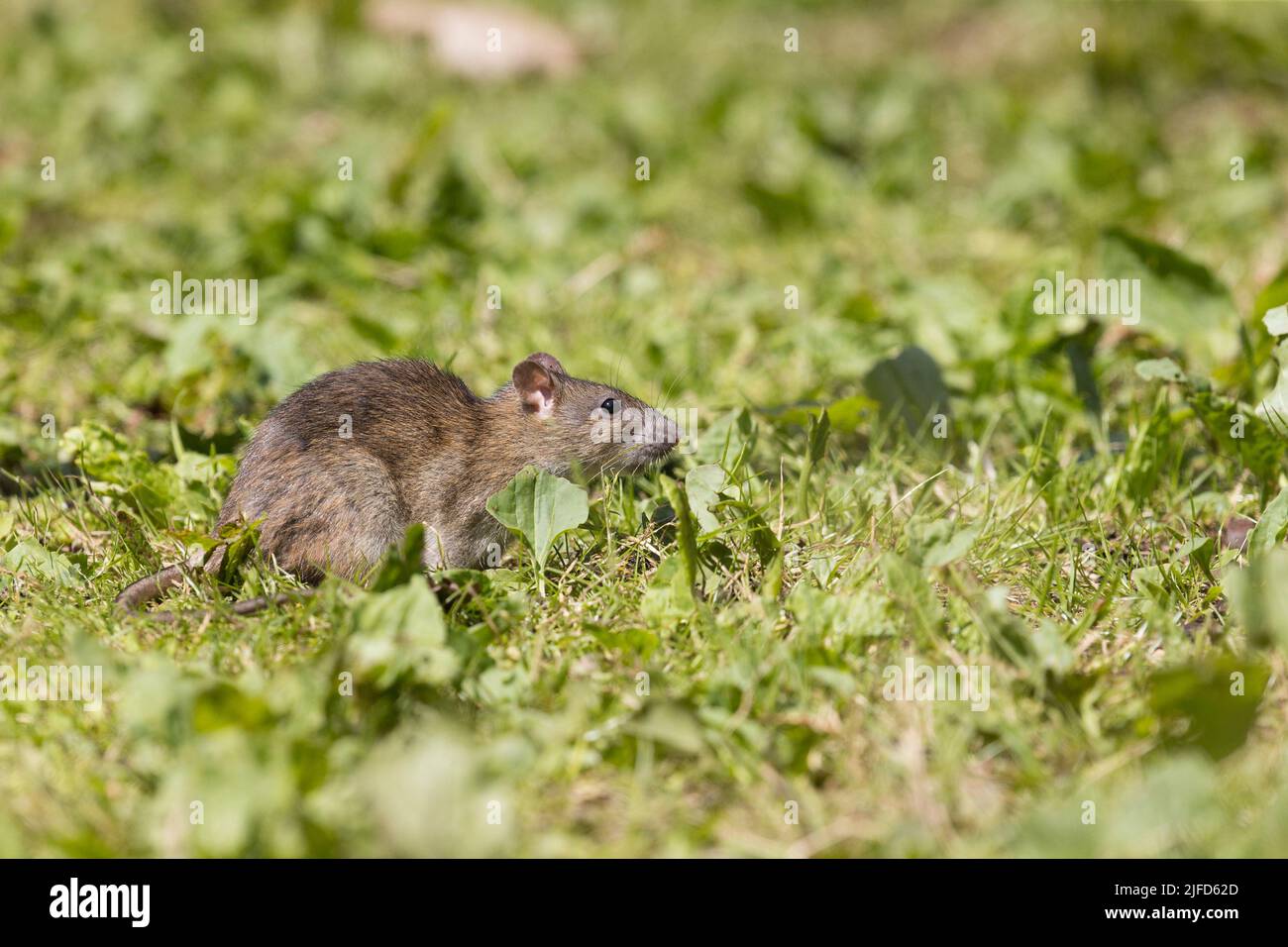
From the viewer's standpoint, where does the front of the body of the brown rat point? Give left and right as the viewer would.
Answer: facing to the right of the viewer

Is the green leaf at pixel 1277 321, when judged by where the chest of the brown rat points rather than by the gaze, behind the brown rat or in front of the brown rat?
in front

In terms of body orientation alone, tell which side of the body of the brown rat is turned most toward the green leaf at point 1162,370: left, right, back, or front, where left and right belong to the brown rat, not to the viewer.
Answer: front

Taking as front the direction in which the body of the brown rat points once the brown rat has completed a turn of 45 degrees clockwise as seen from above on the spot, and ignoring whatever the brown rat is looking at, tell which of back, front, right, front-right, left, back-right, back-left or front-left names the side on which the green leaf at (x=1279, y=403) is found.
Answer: front-left

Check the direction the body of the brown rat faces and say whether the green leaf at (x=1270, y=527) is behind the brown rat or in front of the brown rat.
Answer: in front

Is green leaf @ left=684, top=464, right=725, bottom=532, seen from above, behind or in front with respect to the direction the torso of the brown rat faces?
in front

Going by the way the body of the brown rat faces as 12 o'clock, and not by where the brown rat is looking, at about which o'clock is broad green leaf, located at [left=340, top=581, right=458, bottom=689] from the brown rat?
The broad green leaf is roughly at 3 o'clock from the brown rat.

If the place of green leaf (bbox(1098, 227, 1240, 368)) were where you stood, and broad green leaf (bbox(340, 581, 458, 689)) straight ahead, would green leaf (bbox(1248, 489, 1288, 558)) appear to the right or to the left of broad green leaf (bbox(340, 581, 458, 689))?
left

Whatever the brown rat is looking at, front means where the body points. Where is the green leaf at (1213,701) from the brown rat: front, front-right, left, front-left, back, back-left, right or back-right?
front-right
